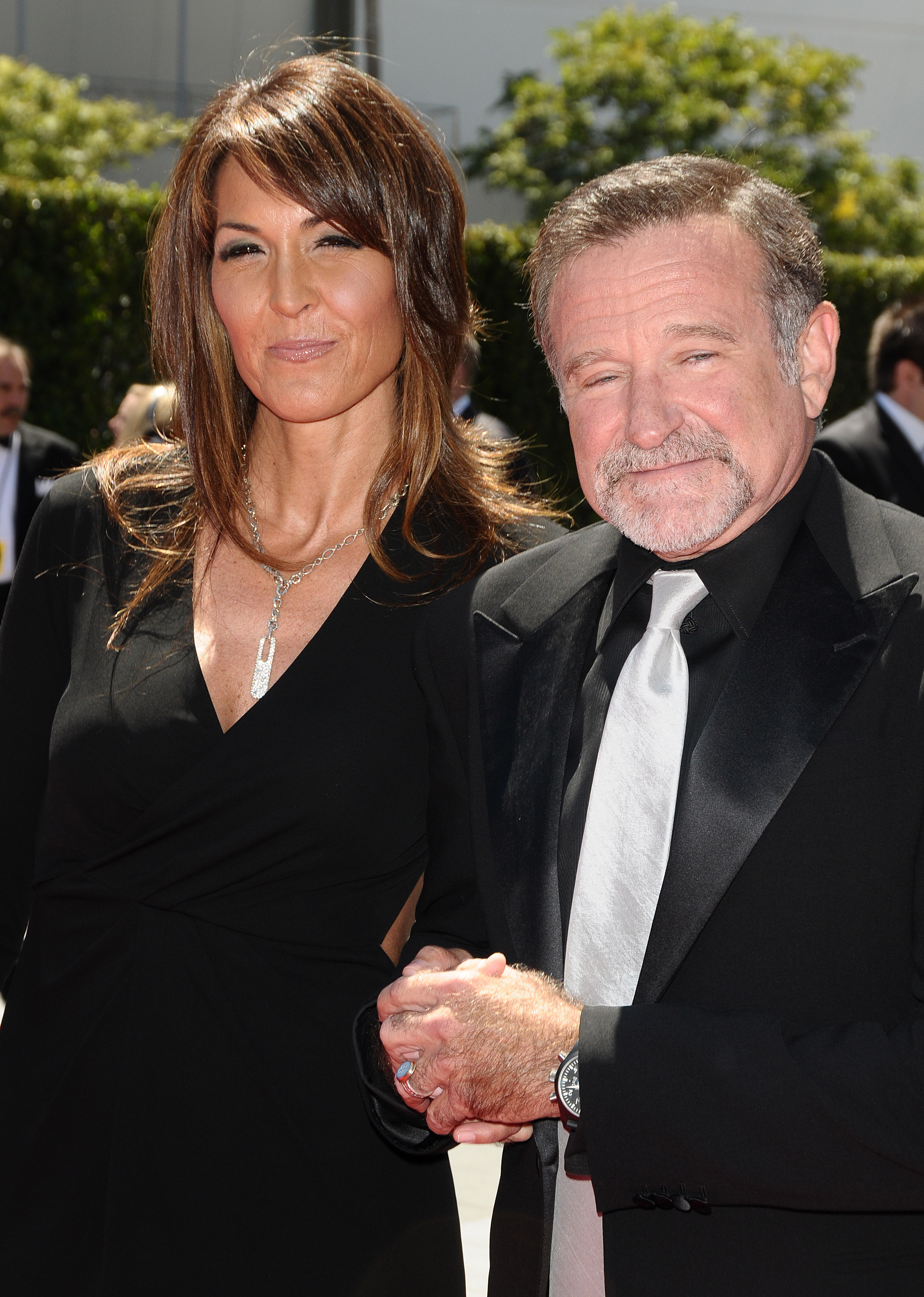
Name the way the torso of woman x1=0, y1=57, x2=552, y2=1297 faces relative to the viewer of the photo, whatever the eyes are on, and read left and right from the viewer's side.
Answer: facing the viewer

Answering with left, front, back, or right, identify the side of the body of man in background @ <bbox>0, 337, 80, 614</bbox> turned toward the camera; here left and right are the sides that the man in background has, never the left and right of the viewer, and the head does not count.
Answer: front

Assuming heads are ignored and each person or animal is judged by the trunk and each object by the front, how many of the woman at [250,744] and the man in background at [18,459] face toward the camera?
2

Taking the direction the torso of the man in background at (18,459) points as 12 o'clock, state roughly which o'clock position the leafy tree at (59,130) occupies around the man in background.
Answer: The leafy tree is roughly at 6 o'clock from the man in background.

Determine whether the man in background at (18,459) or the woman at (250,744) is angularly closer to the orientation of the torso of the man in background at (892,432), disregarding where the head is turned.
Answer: the woman

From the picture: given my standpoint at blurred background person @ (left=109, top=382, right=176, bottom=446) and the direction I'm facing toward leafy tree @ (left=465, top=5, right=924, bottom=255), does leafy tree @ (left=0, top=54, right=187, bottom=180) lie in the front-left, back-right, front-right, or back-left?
front-left

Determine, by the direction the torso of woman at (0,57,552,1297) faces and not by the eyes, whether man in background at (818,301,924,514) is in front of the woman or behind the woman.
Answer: behind

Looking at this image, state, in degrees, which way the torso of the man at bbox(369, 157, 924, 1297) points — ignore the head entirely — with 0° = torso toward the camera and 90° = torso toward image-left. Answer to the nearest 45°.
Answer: approximately 45°

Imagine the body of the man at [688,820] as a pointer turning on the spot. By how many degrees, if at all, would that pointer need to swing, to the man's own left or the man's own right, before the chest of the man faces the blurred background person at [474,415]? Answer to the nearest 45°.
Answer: approximately 135° to the man's own right

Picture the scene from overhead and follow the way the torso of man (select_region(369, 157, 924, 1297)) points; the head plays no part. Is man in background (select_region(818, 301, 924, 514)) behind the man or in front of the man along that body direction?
behind
